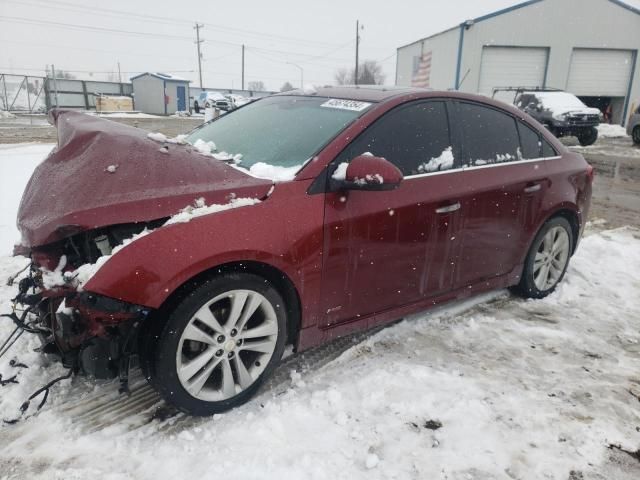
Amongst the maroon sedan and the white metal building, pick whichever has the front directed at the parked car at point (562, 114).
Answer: the white metal building

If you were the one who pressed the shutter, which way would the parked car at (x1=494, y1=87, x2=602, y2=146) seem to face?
facing the viewer and to the right of the viewer

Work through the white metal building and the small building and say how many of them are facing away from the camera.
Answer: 0

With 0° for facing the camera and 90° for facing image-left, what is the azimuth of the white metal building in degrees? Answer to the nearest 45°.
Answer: approximately 0°

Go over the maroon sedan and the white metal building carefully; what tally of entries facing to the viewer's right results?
0

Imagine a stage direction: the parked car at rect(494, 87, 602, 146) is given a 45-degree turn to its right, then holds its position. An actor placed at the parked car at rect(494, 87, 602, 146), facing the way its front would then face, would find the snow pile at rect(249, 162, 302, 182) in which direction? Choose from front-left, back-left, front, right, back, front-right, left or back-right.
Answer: front

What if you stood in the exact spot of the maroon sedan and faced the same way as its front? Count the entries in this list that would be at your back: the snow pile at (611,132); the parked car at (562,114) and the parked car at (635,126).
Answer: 3

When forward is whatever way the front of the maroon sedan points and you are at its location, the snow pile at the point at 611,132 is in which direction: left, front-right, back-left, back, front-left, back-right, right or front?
back

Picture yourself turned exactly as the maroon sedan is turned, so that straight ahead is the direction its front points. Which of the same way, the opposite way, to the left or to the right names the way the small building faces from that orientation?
to the left
